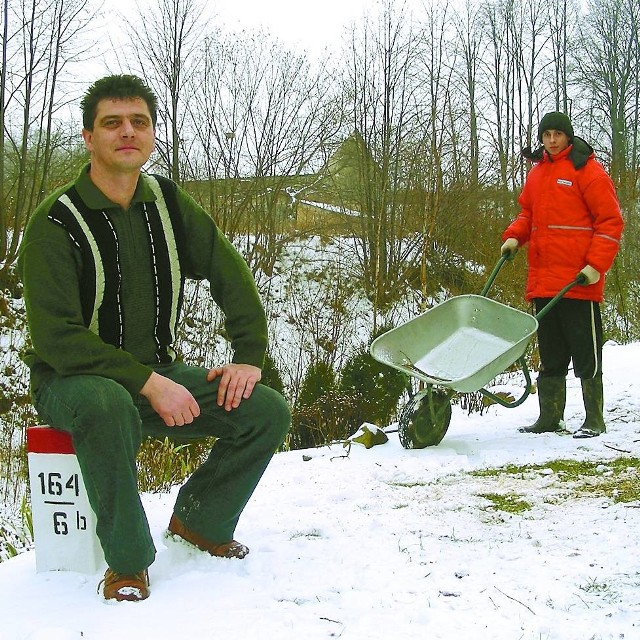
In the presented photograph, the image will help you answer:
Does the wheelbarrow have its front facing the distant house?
no

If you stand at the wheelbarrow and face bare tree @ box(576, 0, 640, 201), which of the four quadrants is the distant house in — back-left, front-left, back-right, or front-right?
front-left

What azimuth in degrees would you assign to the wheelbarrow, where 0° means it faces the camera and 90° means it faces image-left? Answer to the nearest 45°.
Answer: approximately 45°

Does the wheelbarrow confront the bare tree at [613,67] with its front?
no
